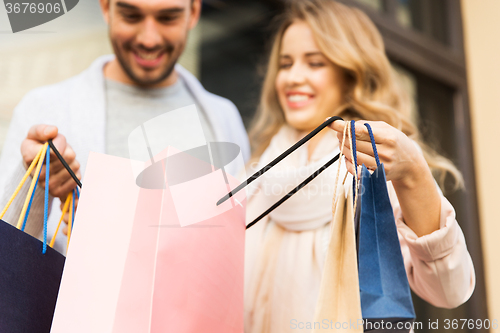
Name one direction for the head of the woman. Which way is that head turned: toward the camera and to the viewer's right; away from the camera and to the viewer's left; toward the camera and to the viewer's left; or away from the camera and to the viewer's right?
toward the camera and to the viewer's left

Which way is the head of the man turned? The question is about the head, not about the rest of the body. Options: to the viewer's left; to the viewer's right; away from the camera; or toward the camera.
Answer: toward the camera

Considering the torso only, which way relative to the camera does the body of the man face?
toward the camera

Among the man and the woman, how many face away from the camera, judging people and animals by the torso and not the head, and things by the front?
0

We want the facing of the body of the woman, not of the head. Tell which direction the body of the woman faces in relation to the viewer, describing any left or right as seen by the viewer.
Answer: facing the viewer and to the left of the viewer
